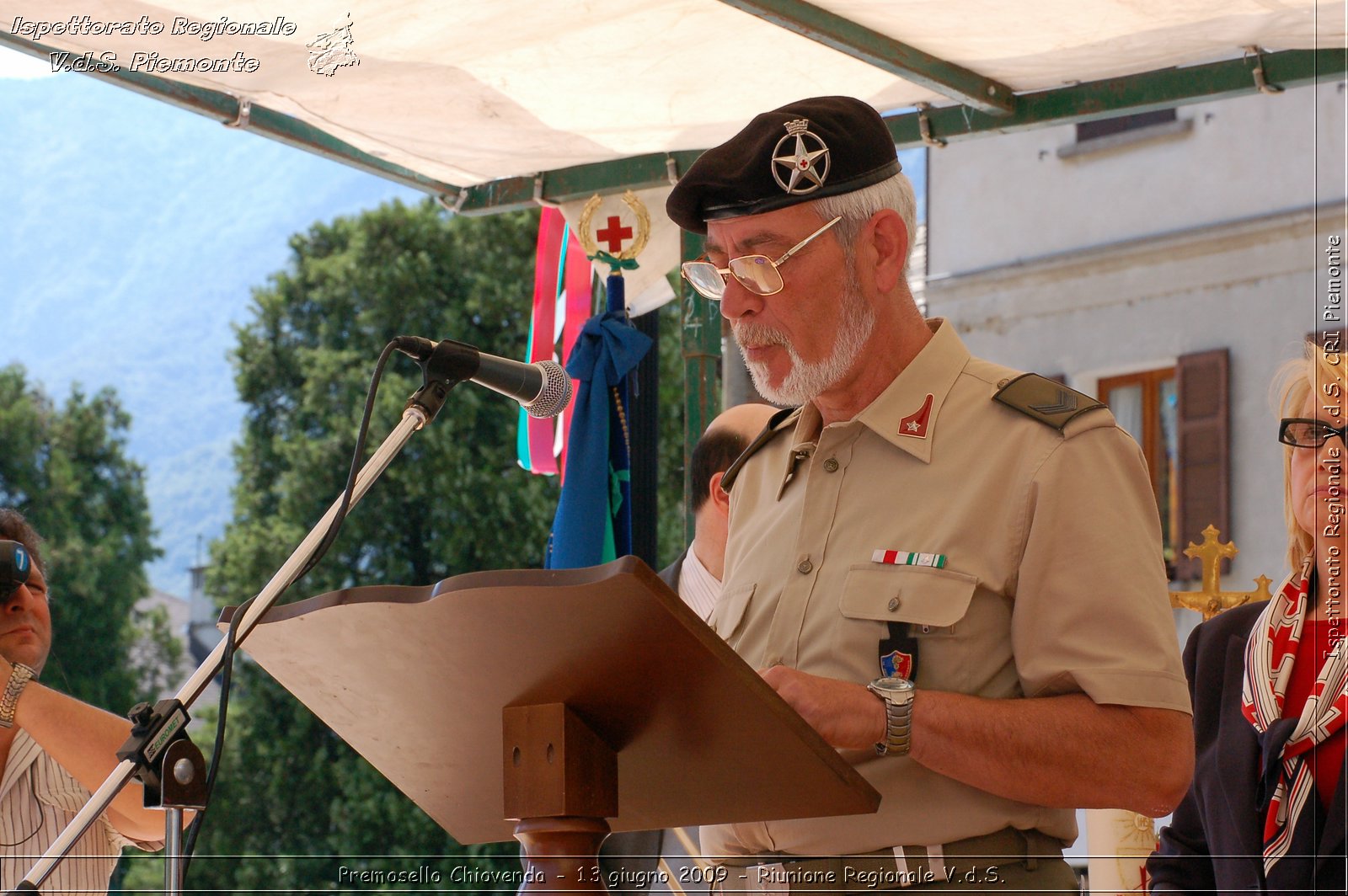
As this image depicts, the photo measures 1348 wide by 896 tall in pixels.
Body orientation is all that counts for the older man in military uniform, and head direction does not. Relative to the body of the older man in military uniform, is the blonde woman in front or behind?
behind

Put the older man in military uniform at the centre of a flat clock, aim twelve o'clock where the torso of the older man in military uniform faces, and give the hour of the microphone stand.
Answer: The microphone stand is roughly at 1 o'clock from the older man in military uniform.

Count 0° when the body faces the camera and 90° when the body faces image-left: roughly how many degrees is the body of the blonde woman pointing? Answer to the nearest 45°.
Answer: approximately 0°

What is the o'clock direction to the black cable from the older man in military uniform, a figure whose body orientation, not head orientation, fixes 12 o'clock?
The black cable is roughly at 1 o'clock from the older man in military uniform.
